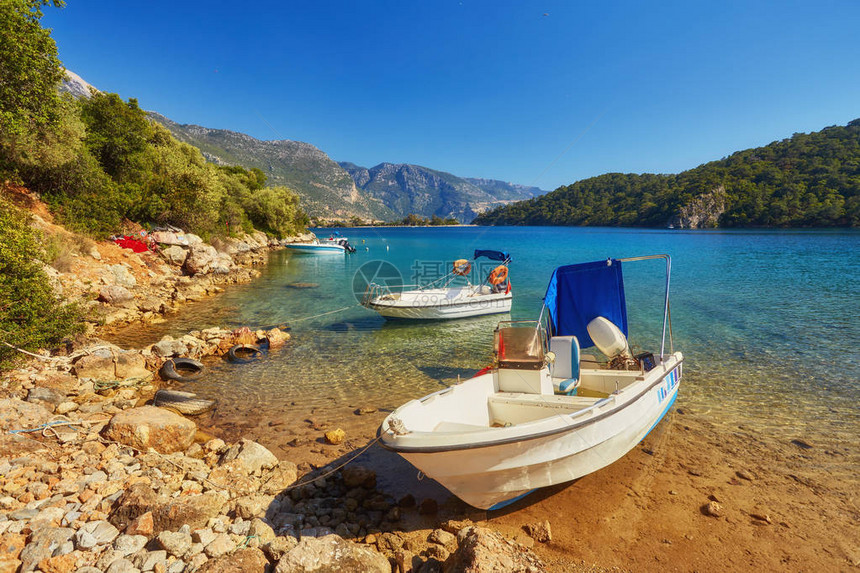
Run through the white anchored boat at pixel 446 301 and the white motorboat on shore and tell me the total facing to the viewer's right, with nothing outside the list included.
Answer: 0

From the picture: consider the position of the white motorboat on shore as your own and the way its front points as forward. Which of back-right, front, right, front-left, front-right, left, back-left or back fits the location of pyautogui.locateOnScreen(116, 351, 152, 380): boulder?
front-right

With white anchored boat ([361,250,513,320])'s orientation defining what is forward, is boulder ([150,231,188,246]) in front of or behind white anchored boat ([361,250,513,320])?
in front

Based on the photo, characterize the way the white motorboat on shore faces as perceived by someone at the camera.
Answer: facing the viewer and to the left of the viewer

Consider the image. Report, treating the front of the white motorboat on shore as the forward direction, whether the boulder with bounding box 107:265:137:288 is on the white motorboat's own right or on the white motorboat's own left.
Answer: on the white motorboat's own right

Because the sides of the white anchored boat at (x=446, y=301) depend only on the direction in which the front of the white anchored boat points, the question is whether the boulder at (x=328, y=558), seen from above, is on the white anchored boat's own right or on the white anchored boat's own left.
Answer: on the white anchored boat's own left

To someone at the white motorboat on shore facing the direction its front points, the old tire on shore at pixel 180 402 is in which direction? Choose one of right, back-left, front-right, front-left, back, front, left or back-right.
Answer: front-right

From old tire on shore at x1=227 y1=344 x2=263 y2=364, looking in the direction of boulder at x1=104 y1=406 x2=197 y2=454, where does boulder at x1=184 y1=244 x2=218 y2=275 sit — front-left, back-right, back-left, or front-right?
back-right

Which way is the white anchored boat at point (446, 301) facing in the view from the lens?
facing to the left of the viewer

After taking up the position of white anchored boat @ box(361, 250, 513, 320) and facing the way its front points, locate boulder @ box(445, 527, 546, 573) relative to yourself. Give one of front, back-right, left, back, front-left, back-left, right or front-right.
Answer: left

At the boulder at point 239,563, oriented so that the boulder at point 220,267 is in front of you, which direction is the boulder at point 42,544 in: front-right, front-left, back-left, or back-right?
front-left

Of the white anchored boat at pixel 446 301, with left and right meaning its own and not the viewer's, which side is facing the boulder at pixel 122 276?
front

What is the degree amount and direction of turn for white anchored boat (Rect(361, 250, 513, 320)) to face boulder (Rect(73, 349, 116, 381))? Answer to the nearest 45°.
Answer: approximately 45° to its left

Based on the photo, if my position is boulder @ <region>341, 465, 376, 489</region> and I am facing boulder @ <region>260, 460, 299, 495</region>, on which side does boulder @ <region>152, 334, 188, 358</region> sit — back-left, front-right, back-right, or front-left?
front-right

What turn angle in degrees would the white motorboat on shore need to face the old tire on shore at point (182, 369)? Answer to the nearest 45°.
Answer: approximately 45° to its right

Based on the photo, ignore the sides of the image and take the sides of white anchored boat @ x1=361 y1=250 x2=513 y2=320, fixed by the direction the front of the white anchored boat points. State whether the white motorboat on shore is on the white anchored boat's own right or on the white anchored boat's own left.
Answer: on the white anchored boat's own left

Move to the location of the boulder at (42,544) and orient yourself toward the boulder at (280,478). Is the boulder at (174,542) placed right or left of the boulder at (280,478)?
right
